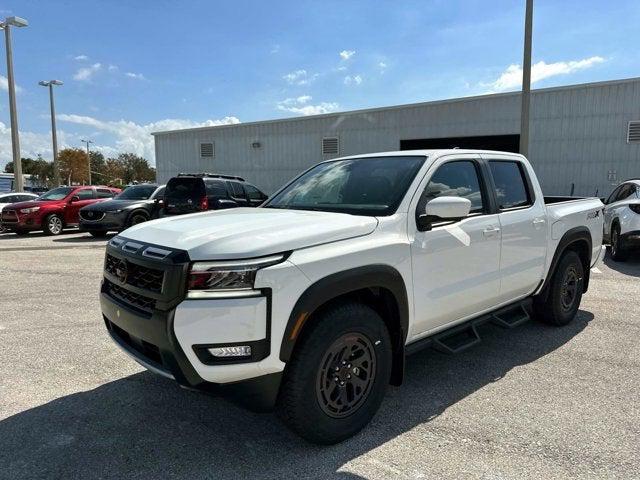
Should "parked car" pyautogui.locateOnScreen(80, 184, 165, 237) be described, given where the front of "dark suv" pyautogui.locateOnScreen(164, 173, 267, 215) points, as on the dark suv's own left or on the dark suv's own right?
on the dark suv's own left

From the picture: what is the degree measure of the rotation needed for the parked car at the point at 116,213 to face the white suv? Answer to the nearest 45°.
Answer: approximately 90° to its left

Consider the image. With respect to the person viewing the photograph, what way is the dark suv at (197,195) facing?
facing away from the viewer and to the right of the viewer

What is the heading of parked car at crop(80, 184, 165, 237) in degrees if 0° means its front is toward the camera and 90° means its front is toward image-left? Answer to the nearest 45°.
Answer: approximately 45°

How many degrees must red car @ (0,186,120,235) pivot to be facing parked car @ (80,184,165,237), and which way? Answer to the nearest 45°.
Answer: approximately 90° to its left

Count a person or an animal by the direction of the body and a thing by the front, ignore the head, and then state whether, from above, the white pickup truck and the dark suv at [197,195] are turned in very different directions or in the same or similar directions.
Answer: very different directions

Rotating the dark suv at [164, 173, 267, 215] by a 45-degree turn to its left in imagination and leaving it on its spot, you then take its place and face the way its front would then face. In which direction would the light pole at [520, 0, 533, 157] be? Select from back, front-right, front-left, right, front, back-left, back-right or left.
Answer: right

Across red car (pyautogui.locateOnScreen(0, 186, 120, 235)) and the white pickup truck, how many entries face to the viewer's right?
0

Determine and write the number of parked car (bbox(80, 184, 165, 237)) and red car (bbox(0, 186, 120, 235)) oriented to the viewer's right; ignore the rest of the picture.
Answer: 0

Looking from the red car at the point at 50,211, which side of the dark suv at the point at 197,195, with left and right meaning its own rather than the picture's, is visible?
left

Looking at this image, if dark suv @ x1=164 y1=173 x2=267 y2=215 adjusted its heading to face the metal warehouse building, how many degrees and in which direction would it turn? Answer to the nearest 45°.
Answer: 0° — it already faces it

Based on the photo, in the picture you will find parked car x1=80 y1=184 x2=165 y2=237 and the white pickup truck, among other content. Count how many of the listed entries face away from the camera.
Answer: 0

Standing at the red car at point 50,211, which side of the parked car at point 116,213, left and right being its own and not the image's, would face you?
right

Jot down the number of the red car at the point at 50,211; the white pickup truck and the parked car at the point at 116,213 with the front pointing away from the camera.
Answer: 0

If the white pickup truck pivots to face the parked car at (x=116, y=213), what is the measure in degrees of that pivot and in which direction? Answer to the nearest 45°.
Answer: approximately 90° to its right

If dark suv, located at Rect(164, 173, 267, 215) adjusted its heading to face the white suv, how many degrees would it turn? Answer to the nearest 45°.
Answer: approximately 90° to its right
